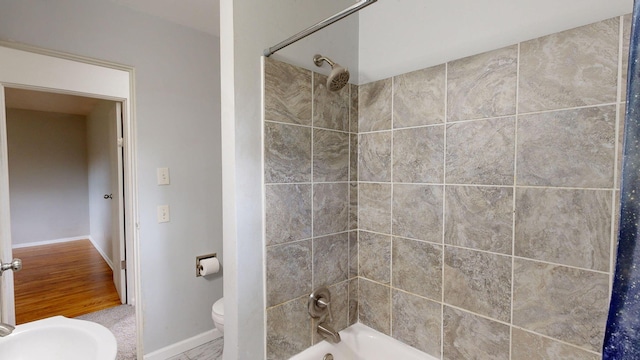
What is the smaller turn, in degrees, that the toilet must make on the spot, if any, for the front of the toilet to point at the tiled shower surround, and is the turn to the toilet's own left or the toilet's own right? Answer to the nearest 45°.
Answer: approximately 90° to the toilet's own left

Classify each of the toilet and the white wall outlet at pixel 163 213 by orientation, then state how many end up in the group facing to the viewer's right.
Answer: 0

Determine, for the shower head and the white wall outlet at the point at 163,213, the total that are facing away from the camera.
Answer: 0

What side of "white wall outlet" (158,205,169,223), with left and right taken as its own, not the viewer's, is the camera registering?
front

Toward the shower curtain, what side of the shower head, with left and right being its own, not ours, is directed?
front

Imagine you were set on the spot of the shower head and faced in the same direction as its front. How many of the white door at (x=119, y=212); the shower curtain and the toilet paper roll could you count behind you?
2

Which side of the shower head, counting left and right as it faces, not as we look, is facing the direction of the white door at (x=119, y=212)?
back

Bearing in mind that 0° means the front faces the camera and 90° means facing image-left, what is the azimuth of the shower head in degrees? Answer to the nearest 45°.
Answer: approximately 315°

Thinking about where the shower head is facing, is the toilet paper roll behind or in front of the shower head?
behind

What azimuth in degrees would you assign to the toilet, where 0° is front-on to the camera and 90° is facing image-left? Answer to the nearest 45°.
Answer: approximately 45°
